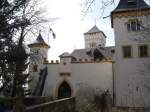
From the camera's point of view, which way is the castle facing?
toward the camera
